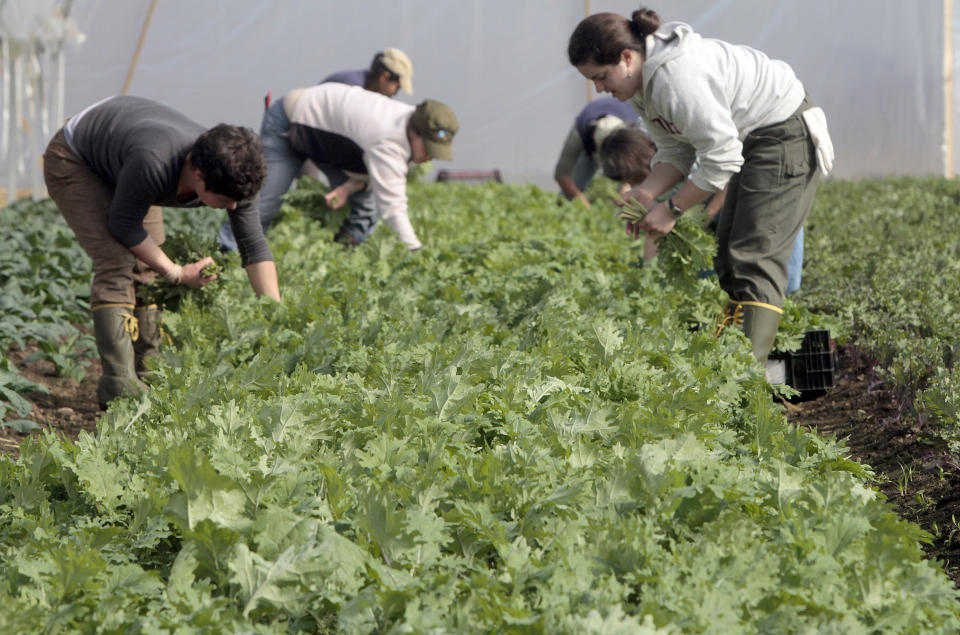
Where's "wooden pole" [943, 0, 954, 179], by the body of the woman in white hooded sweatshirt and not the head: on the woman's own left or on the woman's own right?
on the woman's own right

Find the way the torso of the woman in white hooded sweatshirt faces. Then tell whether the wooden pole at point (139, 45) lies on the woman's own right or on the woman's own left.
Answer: on the woman's own right

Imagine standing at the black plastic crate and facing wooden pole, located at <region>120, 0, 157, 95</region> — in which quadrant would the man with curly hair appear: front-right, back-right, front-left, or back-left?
front-left

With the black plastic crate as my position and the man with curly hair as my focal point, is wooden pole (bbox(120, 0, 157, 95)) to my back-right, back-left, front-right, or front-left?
front-right

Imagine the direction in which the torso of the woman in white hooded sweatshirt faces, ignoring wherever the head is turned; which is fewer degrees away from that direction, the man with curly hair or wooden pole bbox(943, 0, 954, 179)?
the man with curly hair

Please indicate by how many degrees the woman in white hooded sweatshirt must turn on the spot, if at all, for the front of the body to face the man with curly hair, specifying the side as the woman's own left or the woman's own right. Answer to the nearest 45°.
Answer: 0° — they already face them

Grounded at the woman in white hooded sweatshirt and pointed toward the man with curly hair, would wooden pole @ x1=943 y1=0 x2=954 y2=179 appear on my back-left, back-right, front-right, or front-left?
back-right

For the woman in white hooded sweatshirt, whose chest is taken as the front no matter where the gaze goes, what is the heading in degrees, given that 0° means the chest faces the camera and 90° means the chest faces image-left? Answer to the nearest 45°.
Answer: approximately 90°

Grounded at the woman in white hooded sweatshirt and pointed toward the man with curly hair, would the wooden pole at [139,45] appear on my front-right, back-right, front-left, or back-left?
front-right

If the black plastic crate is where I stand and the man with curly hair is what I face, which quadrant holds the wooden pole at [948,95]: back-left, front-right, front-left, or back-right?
back-right
